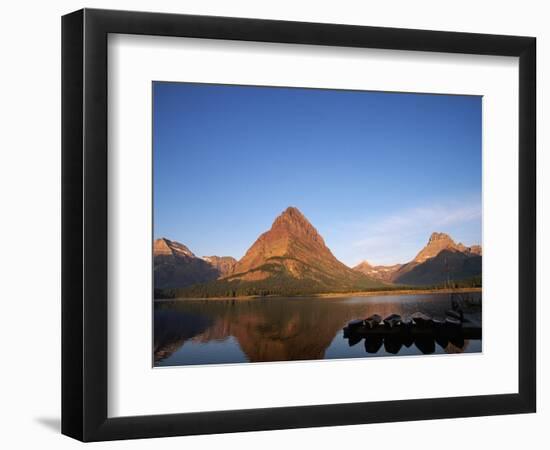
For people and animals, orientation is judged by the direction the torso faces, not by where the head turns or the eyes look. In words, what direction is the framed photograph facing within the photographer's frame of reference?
facing the viewer and to the right of the viewer
